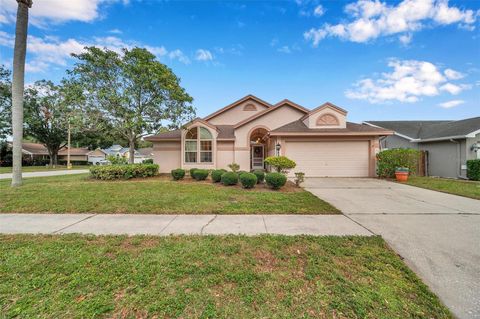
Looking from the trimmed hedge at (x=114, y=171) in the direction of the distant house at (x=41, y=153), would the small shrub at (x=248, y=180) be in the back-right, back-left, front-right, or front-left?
back-right

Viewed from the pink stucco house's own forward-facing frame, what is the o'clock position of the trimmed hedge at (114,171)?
The trimmed hedge is roughly at 2 o'clock from the pink stucco house.

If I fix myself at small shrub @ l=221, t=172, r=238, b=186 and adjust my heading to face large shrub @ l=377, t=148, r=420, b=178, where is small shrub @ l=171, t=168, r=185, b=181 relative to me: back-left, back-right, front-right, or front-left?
back-left

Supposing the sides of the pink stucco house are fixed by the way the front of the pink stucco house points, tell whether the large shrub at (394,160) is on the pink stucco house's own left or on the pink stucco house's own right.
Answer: on the pink stucco house's own left

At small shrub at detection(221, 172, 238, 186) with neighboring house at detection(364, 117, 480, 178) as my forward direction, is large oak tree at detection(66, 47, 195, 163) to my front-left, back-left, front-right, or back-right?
back-left

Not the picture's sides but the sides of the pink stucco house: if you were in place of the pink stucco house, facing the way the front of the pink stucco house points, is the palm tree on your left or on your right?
on your right

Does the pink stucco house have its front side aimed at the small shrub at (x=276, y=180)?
yes

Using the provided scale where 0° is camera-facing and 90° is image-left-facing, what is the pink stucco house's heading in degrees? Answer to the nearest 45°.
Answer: approximately 0°

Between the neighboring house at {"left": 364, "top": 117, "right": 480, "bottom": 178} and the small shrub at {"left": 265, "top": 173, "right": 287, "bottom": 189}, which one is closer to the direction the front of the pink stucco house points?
the small shrub

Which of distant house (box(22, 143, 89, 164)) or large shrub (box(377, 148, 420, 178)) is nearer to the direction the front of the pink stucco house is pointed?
the large shrub

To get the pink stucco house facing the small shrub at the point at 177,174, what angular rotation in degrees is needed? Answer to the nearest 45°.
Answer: approximately 45° to its right
